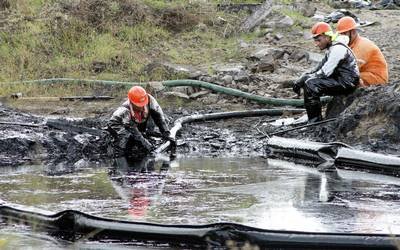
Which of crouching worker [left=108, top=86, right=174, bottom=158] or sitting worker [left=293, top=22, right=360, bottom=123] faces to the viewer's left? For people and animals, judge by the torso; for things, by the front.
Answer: sitting worker [left=293, top=22, right=360, bottom=123]

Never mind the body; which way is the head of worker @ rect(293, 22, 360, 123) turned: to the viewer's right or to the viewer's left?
to the viewer's left

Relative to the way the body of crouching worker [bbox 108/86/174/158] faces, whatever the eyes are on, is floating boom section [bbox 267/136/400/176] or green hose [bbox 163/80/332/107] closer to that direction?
the floating boom section

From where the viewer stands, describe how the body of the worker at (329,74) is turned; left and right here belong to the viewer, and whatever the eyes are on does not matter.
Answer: facing to the left of the viewer

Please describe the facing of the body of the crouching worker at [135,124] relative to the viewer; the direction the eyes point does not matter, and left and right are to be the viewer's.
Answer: facing the viewer and to the right of the viewer

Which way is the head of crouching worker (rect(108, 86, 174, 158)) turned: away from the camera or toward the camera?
toward the camera

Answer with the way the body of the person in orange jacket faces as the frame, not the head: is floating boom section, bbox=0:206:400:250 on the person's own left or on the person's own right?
on the person's own left

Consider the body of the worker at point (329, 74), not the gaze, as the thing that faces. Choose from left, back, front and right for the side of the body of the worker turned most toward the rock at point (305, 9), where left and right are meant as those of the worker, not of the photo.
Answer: right

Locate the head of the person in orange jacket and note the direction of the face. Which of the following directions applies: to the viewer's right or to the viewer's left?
to the viewer's left

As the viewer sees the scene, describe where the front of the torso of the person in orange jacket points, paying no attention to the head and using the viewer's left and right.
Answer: facing to the left of the viewer
